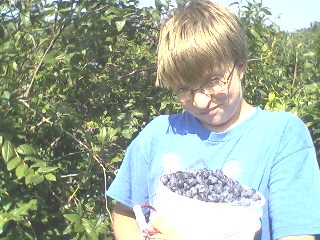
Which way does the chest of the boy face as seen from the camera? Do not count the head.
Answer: toward the camera
